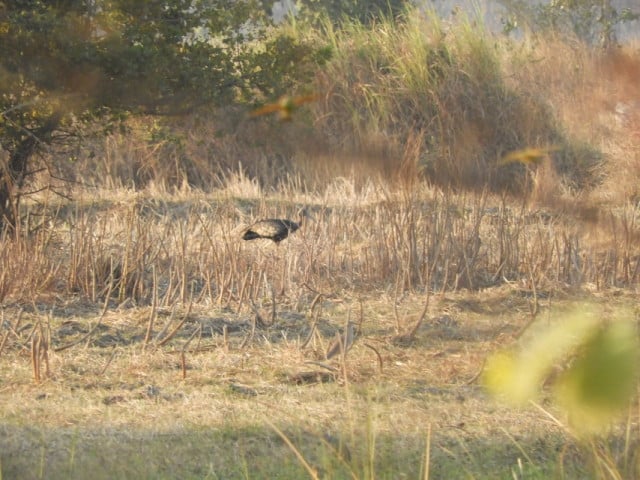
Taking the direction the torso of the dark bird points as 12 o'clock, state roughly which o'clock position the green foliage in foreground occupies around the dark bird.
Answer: The green foliage in foreground is roughly at 3 o'clock from the dark bird.

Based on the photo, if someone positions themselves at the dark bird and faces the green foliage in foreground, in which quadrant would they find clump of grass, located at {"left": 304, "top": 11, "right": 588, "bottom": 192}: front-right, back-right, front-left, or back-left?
back-left

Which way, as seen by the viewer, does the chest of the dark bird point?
to the viewer's right

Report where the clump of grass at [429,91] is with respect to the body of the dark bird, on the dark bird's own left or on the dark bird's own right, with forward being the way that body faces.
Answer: on the dark bird's own left

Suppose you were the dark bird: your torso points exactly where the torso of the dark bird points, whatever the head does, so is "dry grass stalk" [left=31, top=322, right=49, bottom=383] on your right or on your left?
on your right

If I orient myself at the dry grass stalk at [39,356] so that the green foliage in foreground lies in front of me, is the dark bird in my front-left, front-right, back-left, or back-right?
back-left
